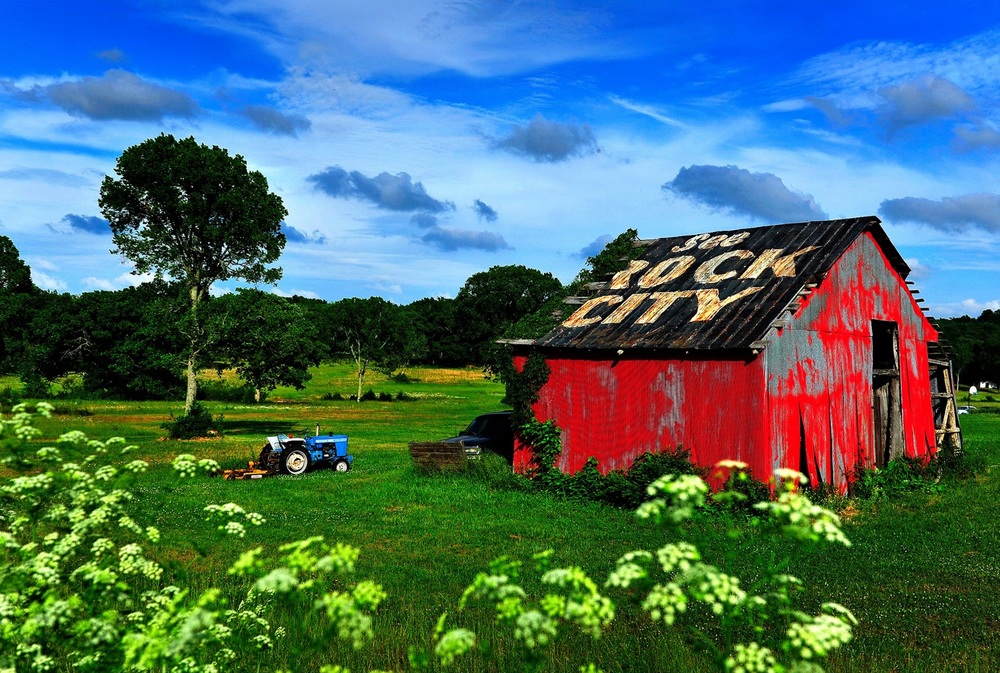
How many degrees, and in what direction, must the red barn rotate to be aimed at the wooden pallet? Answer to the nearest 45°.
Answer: approximately 135° to its right

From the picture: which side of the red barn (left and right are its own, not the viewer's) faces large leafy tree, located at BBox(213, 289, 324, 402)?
back

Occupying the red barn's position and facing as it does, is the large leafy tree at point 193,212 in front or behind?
behind

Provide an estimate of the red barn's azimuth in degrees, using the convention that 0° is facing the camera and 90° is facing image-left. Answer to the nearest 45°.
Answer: approximately 315°

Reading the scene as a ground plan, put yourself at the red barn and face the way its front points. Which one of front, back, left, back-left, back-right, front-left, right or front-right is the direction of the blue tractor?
back-right

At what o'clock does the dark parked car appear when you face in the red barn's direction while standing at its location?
The dark parked car is roughly at 5 o'clock from the red barn.

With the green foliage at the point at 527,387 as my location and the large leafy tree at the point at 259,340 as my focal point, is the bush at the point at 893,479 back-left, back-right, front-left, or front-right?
back-right

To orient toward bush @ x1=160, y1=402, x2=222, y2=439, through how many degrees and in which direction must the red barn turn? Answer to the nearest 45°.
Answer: approximately 135° to its right

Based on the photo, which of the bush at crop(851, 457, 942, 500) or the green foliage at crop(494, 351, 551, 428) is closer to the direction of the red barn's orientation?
the bush

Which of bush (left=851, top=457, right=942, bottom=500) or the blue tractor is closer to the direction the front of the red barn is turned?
the bush

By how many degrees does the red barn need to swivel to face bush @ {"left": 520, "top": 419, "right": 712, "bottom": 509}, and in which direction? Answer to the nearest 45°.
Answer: approximately 90° to its right
